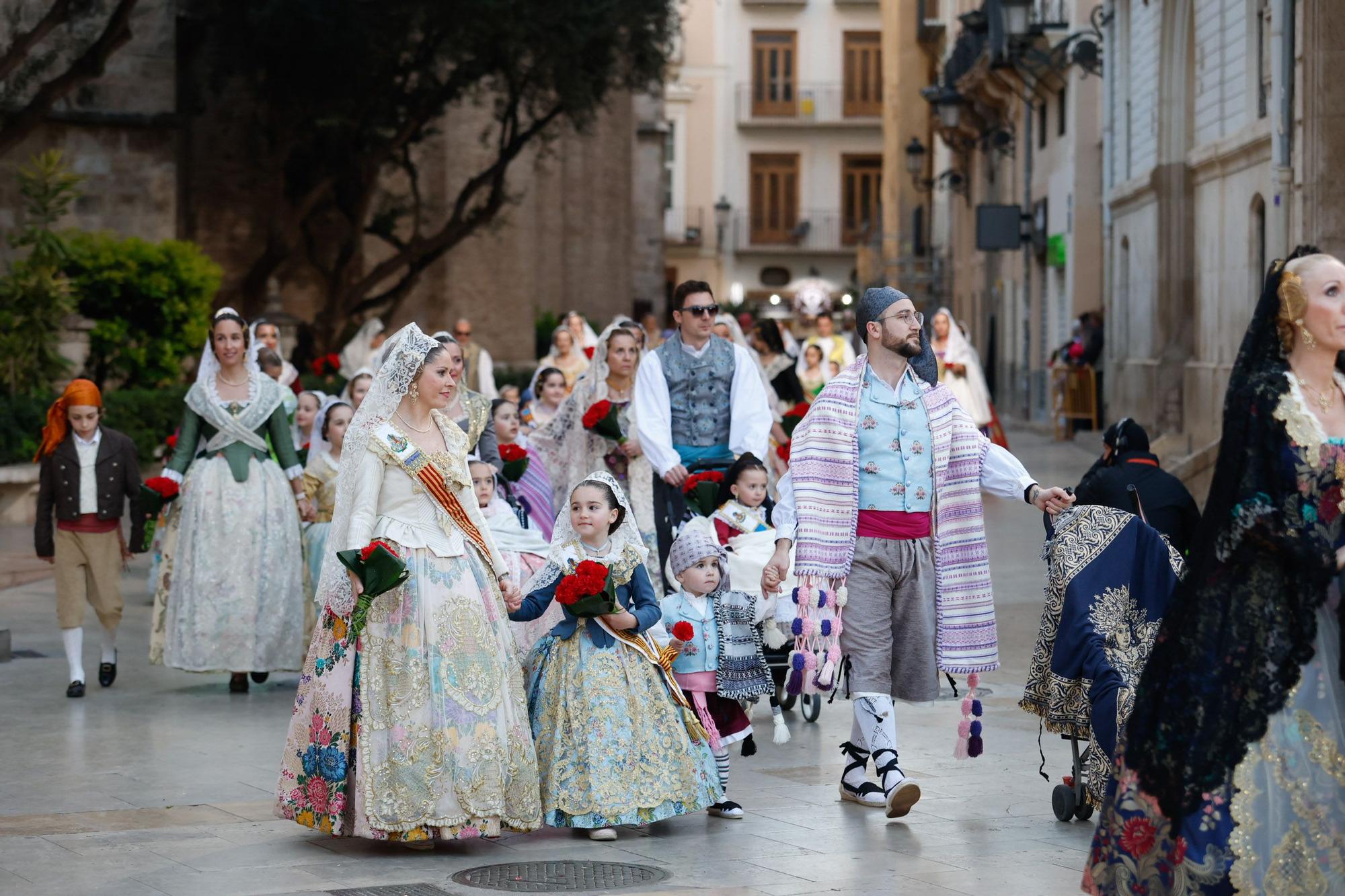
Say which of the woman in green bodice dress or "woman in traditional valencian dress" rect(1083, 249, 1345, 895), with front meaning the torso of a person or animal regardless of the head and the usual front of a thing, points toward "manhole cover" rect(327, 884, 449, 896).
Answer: the woman in green bodice dress

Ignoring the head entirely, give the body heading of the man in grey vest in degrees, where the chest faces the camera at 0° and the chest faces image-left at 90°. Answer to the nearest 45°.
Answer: approximately 0°

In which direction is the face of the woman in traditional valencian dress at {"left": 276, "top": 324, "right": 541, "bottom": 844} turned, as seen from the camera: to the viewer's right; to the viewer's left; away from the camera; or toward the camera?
to the viewer's right

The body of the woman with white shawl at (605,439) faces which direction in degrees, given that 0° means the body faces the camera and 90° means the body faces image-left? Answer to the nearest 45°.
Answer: approximately 315°

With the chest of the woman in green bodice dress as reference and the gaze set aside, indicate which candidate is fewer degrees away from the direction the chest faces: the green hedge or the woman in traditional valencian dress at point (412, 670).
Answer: the woman in traditional valencian dress

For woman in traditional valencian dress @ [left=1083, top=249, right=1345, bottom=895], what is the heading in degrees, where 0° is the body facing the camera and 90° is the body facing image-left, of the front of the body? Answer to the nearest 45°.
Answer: approximately 315°

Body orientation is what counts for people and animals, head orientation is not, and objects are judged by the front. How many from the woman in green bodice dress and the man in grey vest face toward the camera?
2
